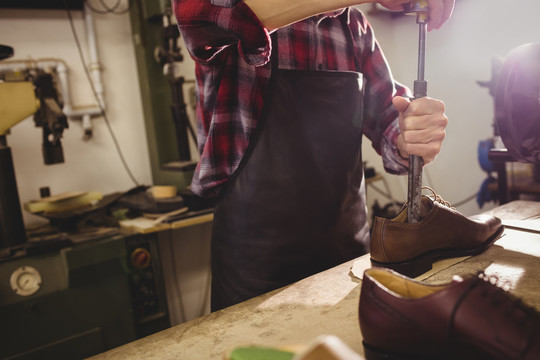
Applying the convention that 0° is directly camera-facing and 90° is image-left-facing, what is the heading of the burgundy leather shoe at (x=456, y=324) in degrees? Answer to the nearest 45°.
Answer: approximately 270°

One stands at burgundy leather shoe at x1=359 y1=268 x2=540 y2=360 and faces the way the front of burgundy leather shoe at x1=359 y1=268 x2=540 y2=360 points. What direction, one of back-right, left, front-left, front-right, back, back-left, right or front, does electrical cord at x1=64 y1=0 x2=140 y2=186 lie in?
back-left

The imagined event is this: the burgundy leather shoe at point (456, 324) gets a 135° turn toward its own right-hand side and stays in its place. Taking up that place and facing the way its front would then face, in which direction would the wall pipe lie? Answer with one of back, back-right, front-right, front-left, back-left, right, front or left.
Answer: right
